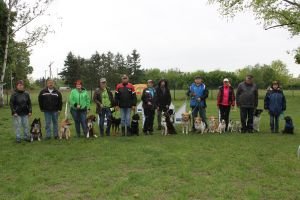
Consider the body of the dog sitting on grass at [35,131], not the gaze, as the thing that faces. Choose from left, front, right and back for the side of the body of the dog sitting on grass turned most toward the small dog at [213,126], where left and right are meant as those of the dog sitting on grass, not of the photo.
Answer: left

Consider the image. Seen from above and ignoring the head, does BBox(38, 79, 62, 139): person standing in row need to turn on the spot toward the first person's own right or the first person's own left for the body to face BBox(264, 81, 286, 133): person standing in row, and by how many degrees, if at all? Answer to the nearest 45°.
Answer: approximately 90° to the first person's own left

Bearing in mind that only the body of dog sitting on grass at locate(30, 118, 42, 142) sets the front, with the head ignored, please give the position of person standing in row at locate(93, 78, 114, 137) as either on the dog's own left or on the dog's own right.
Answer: on the dog's own left

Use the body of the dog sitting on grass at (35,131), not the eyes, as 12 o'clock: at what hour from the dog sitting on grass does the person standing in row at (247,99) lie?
The person standing in row is roughly at 9 o'clock from the dog sitting on grass.

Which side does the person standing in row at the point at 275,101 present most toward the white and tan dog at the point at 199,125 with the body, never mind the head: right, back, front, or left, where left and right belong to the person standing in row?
right

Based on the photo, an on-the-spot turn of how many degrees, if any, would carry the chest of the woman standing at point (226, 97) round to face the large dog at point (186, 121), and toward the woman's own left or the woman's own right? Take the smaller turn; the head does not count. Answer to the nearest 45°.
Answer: approximately 90° to the woman's own right

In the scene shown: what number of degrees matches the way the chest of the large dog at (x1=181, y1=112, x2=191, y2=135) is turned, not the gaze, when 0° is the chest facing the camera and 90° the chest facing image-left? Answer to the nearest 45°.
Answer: approximately 0°

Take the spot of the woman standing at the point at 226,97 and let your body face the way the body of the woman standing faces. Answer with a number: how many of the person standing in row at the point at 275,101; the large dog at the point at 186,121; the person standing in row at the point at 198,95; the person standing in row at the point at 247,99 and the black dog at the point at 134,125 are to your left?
2

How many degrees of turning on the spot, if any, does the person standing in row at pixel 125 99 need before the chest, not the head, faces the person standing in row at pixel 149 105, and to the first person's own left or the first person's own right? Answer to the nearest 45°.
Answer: approximately 135° to the first person's own left

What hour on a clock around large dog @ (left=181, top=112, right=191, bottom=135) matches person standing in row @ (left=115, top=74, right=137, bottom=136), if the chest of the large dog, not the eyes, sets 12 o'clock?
The person standing in row is roughly at 2 o'clock from the large dog.

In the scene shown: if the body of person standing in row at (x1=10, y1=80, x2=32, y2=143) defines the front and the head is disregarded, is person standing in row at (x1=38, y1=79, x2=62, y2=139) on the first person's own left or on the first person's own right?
on the first person's own left

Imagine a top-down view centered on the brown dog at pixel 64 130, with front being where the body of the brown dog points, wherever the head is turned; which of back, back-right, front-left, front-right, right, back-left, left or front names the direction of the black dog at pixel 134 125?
front-left
